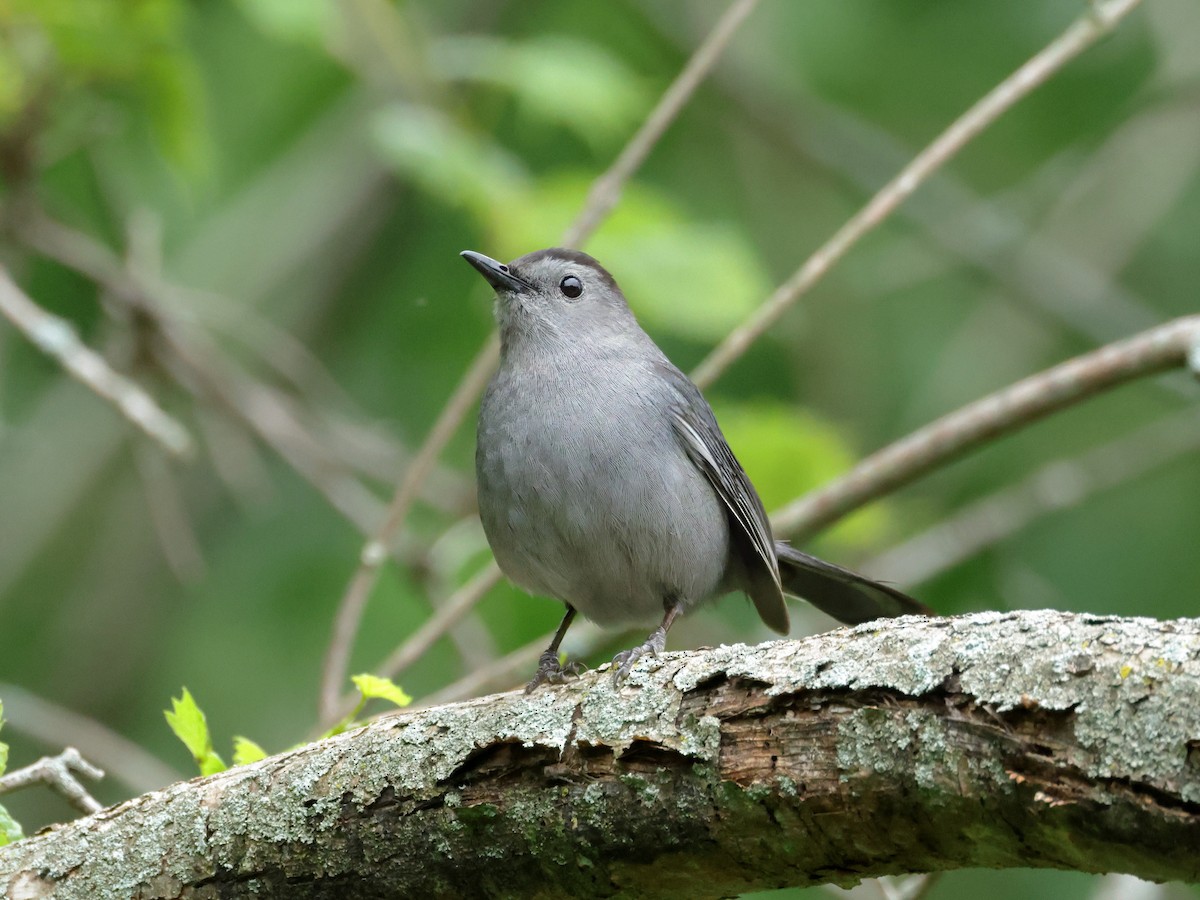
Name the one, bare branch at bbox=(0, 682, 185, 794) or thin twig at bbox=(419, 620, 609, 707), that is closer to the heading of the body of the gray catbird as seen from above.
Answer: the bare branch

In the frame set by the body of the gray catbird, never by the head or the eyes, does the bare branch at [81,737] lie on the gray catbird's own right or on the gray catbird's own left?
on the gray catbird's own right

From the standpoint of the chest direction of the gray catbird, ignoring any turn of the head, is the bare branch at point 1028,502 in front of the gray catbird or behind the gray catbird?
behind

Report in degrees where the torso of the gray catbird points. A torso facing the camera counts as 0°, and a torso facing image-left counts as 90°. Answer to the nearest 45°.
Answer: approximately 45°
